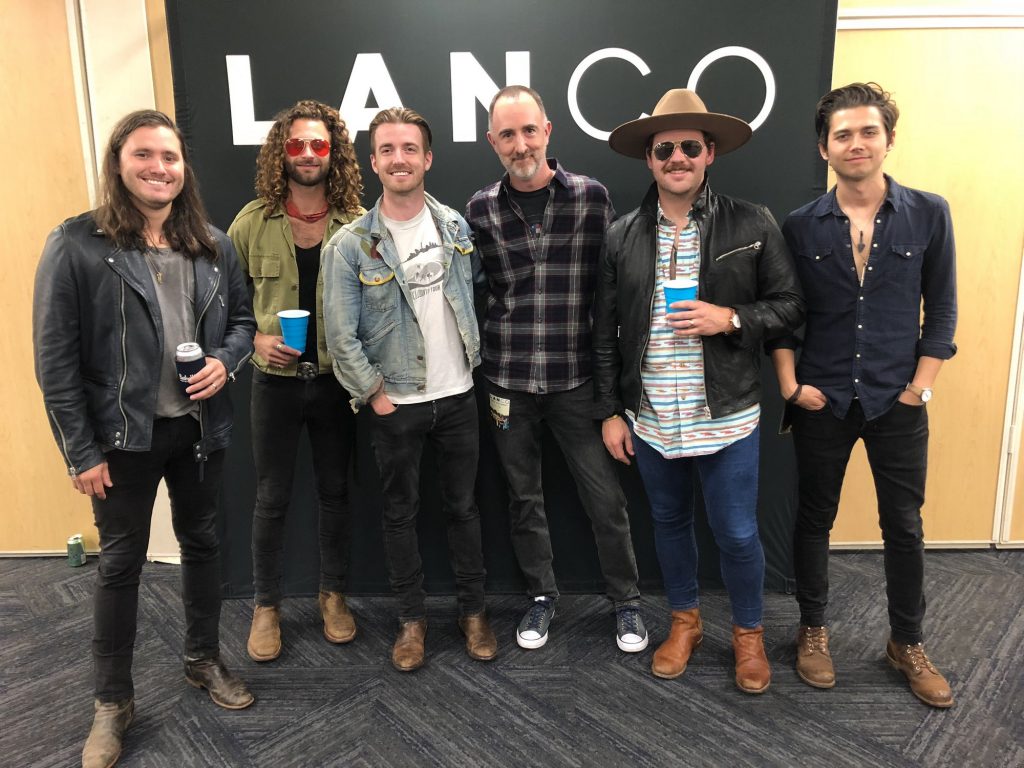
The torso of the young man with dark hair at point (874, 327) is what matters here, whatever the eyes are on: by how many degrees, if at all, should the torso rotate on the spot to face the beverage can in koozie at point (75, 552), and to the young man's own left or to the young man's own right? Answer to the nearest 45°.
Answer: approximately 90° to the young man's own right

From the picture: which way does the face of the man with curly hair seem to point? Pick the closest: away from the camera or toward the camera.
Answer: toward the camera

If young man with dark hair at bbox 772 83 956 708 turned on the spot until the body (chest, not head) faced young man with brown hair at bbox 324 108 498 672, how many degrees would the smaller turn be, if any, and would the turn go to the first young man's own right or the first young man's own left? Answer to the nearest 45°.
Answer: approximately 90° to the first young man's own right

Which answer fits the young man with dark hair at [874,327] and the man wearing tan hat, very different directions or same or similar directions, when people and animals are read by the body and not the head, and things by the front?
same or similar directions

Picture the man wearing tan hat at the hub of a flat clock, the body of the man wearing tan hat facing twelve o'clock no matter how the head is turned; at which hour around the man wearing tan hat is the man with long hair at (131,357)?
The man with long hair is roughly at 2 o'clock from the man wearing tan hat.

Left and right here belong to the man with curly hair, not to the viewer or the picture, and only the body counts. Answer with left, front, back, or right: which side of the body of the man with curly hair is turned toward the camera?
front

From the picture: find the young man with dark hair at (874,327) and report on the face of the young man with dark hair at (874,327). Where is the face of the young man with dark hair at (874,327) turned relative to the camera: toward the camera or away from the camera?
toward the camera

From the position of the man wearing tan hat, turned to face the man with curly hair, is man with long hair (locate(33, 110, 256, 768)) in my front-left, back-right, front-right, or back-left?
front-left

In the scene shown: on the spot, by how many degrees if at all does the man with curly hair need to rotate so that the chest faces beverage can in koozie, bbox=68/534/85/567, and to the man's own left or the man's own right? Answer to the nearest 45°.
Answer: approximately 135° to the man's own right

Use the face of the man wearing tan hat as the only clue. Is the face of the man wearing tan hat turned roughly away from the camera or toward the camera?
toward the camera

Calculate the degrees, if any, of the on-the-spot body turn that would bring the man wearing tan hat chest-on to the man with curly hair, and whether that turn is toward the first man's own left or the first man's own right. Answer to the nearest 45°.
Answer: approximately 90° to the first man's own right

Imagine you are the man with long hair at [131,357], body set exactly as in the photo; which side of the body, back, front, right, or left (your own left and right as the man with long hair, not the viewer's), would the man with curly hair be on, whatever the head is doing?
left

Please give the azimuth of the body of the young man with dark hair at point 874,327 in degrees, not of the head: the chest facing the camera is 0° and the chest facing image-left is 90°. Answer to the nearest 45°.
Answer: approximately 0°

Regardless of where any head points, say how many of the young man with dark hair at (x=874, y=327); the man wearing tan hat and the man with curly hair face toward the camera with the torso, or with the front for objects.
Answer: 3
